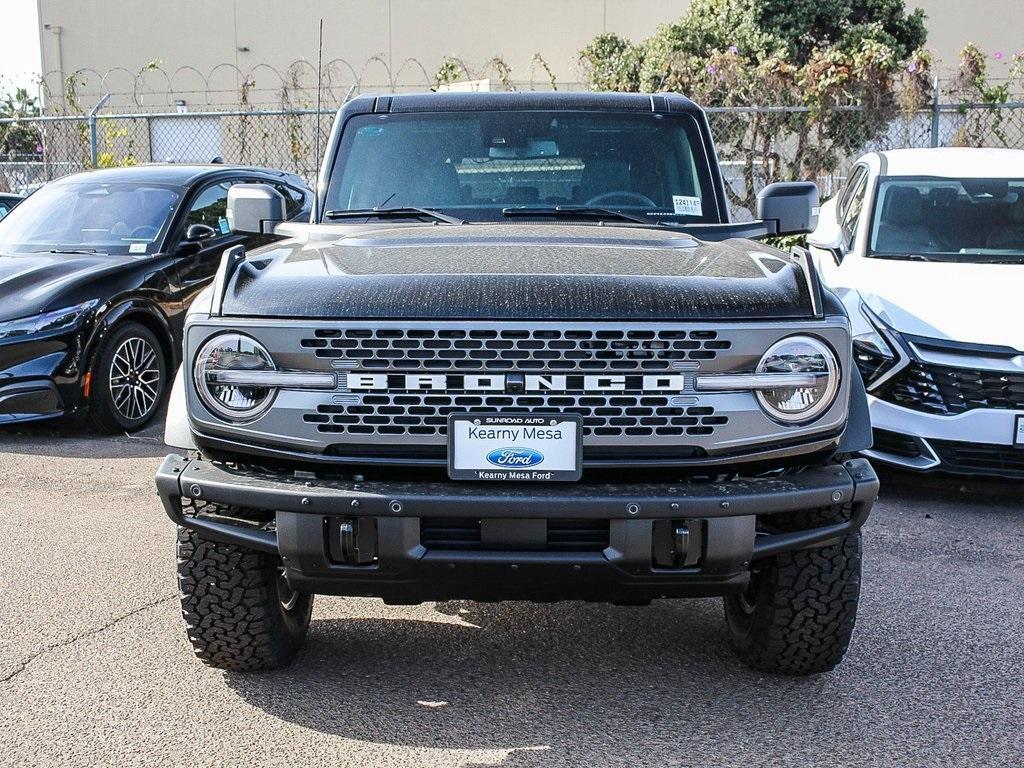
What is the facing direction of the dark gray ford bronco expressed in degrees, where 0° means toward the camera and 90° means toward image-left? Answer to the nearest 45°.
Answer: approximately 0°

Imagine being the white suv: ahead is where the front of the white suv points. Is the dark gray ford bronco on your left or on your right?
on your right

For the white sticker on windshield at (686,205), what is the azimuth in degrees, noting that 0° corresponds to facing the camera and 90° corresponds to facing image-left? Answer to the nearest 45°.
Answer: approximately 0°

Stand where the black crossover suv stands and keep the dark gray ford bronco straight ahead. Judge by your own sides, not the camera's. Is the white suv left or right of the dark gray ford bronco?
left

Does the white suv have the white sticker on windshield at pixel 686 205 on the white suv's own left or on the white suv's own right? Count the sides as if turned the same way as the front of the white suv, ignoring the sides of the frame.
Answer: on the white suv's own right

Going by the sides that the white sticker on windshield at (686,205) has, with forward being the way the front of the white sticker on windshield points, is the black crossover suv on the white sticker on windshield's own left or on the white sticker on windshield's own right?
on the white sticker on windshield's own right

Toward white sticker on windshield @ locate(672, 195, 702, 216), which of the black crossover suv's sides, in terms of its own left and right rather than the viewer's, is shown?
left

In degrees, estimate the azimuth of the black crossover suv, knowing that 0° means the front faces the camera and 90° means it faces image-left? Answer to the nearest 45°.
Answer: approximately 45°
